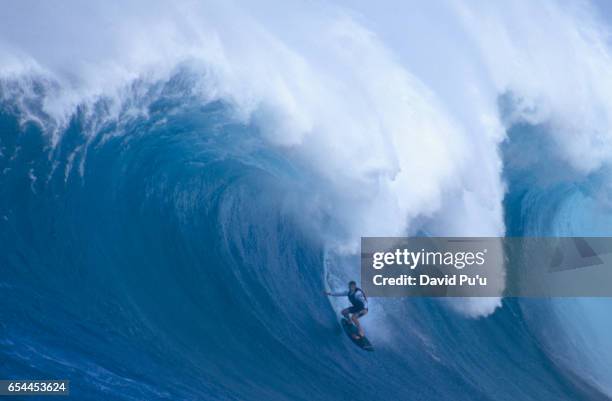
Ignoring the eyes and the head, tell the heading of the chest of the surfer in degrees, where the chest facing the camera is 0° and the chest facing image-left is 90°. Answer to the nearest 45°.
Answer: approximately 45°
